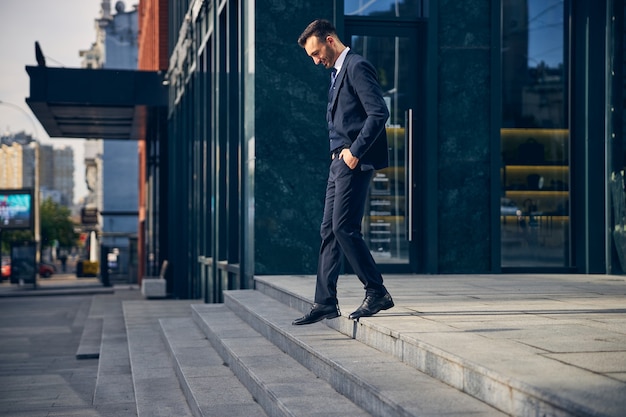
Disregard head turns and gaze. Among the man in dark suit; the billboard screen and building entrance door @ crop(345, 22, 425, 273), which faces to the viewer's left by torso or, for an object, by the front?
the man in dark suit

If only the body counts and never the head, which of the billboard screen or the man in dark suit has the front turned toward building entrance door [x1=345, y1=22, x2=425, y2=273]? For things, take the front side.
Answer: the billboard screen

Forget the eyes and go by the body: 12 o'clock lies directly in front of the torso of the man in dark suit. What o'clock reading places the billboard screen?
The billboard screen is roughly at 2 o'clock from the man in dark suit.

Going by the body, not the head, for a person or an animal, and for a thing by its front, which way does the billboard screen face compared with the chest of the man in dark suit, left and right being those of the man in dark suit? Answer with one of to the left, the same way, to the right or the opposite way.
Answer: to the left

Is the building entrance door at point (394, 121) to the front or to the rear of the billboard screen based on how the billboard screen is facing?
to the front

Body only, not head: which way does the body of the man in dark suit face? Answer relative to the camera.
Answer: to the viewer's left

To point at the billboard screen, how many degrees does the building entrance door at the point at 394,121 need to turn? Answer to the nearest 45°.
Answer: approximately 135° to its right

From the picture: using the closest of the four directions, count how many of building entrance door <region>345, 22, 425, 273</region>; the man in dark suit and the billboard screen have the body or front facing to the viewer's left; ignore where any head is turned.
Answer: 1

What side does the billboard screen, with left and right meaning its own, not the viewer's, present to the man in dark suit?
front

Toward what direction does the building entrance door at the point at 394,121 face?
toward the camera

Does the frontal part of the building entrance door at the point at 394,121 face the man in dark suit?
yes

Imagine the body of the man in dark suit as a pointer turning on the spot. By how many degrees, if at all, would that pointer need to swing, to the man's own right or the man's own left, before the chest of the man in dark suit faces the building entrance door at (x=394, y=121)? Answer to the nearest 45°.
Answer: approximately 90° to the man's own right

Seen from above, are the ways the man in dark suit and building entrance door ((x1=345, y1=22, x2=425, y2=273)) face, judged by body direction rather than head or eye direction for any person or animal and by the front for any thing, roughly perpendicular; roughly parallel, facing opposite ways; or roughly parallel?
roughly perpendicular
